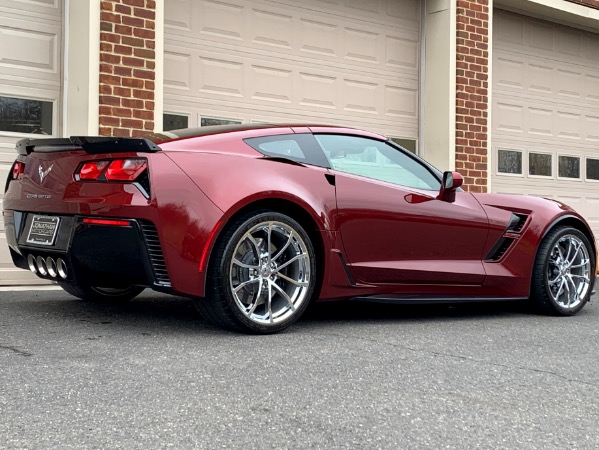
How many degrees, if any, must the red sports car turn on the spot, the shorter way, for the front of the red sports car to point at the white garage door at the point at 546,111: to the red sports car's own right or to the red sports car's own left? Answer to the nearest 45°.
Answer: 0° — it already faces it

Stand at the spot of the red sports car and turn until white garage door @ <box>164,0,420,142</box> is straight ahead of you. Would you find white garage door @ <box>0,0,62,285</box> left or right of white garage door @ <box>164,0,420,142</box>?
left

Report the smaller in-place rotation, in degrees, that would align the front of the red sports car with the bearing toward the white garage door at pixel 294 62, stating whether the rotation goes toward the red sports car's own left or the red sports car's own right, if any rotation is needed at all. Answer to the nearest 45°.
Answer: approximately 45° to the red sports car's own left

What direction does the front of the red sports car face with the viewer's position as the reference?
facing away from the viewer and to the right of the viewer

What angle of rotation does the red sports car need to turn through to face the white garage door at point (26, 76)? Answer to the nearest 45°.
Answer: approximately 90° to its left
